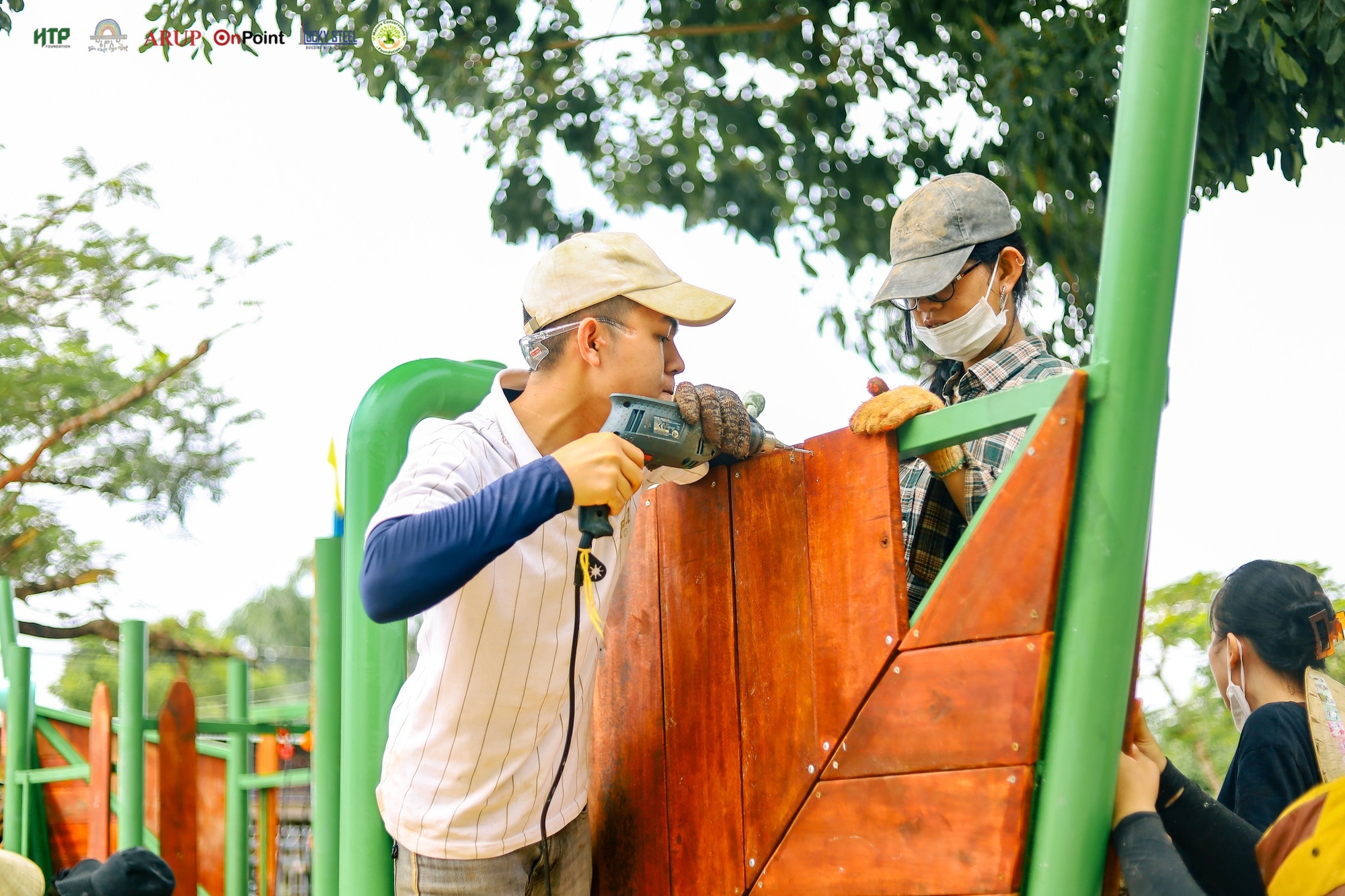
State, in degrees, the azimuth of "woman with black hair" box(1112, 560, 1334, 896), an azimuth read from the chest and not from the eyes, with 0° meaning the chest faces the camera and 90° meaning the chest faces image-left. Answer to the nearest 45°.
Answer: approximately 135°

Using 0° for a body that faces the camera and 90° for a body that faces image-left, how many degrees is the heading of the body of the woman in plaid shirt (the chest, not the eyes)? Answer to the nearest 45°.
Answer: approximately 45°

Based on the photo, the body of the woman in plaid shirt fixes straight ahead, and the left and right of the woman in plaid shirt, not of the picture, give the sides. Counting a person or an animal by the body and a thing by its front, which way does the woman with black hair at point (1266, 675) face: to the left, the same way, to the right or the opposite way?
to the right

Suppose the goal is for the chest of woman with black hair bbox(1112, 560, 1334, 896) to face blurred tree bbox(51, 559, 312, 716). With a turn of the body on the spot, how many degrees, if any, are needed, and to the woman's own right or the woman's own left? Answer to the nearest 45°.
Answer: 0° — they already face it

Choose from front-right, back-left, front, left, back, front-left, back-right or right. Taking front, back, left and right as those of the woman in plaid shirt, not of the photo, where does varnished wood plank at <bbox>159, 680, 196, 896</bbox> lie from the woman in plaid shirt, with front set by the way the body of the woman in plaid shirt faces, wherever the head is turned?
right

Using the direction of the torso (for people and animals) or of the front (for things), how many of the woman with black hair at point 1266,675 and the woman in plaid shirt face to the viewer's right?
0

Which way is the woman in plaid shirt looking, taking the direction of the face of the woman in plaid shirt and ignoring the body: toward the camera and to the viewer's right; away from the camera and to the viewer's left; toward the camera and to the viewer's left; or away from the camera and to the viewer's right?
toward the camera and to the viewer's left

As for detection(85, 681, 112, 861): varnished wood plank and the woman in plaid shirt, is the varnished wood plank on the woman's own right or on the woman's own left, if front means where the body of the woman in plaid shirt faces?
on the woman's own right
